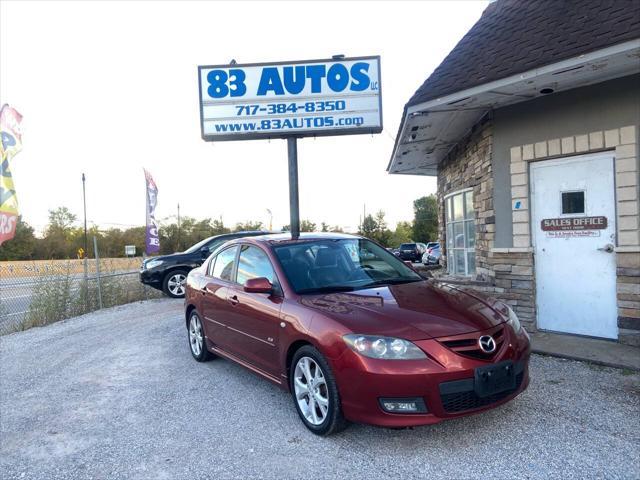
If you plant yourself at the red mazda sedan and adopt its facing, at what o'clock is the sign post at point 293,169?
The sign post is roughly at 7 o'clock from the red mazda sedan.

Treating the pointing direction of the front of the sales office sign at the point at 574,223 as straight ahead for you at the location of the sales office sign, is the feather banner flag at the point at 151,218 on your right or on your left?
on your right

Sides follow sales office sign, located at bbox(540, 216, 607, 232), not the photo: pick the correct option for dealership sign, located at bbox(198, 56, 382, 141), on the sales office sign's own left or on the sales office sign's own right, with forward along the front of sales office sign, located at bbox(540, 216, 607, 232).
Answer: on the sales office sign's own right

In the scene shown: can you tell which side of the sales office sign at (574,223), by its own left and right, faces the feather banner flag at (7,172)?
right

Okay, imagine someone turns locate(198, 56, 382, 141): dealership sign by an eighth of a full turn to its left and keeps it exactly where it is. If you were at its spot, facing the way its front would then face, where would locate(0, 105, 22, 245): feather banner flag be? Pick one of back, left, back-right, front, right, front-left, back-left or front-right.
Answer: back-right

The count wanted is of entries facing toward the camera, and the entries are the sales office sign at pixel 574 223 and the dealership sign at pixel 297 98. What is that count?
2

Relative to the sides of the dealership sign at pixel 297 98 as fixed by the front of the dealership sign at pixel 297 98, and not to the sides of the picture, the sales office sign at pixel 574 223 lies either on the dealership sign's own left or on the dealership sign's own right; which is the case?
on the dealership sign's own left

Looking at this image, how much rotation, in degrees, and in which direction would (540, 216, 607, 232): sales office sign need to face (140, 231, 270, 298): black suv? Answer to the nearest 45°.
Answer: approximately 90° to its right

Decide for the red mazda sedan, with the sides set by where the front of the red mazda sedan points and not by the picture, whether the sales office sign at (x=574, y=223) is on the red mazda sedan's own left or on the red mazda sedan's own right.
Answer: on the red mazda sedan's own left
